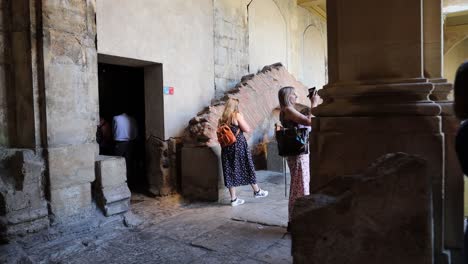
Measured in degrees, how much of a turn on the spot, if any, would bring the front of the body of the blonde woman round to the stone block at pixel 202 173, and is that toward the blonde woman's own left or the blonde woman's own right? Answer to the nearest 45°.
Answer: approximately 90° to the blonde woman's own left

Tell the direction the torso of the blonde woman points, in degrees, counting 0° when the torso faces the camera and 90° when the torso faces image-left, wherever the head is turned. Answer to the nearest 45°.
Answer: approximately 225°

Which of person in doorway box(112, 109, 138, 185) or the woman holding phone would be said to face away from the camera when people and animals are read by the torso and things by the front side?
the person in doorway

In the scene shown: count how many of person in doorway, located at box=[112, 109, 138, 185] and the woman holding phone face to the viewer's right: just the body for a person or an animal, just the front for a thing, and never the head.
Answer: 1

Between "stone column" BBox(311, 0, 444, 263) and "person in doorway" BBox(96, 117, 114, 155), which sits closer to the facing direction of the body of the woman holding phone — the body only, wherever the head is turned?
the stone column

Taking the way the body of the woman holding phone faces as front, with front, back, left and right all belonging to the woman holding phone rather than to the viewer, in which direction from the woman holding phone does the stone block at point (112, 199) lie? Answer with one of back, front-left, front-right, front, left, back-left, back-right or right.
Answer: back

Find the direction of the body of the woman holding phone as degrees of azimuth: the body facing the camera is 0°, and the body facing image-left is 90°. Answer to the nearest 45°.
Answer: approximately 270°

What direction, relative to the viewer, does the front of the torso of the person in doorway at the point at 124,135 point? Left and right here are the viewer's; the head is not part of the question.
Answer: facing away from the viewer

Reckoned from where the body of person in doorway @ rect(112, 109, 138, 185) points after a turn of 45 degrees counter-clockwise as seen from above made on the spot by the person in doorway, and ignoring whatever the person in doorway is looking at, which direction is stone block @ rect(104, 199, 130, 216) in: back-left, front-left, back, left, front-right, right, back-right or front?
back-left

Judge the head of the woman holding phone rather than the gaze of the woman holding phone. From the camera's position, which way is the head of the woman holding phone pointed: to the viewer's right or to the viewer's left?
to the viewer's right

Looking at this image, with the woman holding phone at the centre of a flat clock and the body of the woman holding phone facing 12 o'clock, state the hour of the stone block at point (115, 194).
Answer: The stone block is roughly at 6 o'clock from the woman holding phone.

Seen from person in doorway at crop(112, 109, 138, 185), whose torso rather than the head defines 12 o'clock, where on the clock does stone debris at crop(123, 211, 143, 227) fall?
The stone debris is roughly at 6 o'clock from the person in doorway.

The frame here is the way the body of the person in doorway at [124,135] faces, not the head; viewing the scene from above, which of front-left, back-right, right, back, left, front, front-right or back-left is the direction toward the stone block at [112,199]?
back
